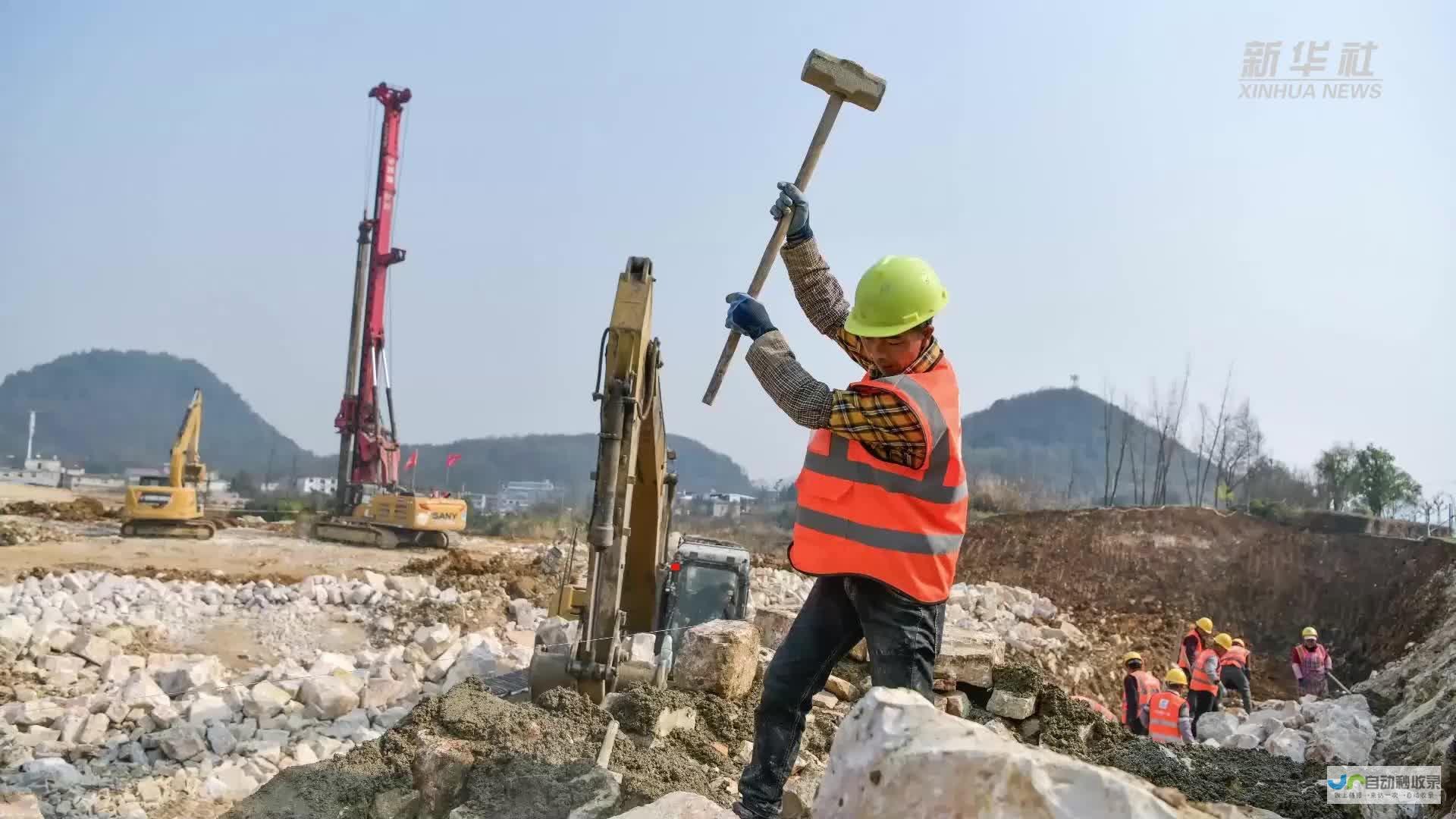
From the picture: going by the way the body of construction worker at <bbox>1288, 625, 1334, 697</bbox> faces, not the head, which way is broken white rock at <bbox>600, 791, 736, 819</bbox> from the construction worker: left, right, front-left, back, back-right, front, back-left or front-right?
front

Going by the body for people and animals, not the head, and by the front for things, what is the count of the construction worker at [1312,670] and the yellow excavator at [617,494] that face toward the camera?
2

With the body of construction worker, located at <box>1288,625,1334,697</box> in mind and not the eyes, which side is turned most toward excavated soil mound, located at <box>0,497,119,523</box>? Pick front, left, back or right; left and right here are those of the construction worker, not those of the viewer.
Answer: right

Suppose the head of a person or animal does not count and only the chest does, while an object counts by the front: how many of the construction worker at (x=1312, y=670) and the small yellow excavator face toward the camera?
1

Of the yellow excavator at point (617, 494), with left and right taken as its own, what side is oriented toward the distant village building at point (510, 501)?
back

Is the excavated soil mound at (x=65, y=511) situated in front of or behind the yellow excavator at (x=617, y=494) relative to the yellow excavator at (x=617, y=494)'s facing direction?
behind

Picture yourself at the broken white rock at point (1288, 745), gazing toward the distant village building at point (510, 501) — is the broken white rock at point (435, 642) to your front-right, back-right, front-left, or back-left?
front-left

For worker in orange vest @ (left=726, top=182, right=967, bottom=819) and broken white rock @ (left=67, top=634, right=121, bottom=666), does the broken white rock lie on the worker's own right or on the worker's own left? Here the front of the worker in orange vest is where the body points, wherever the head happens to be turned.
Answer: on the worker's own right

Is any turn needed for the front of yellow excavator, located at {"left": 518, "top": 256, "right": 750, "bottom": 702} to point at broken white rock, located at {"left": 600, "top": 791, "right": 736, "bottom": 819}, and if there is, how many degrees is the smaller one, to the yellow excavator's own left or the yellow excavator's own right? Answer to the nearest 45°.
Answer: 0° — it already faces it

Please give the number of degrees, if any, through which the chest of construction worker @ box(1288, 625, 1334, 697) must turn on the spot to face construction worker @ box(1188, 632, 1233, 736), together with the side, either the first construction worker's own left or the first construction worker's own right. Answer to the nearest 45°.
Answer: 0° — they already face them

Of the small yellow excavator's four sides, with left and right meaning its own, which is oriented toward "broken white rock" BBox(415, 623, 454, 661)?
right

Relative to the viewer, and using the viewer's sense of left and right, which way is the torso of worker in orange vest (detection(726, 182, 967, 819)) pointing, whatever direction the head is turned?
facing the viewer and to the left of the viewer

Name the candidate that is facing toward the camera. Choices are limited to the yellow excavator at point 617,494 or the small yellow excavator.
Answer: the yellow excavator

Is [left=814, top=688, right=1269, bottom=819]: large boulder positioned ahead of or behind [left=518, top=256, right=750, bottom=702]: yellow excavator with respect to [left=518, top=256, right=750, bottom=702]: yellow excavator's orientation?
ahead

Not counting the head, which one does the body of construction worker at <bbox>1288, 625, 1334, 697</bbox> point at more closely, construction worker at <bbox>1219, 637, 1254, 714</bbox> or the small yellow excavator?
the construction worker
